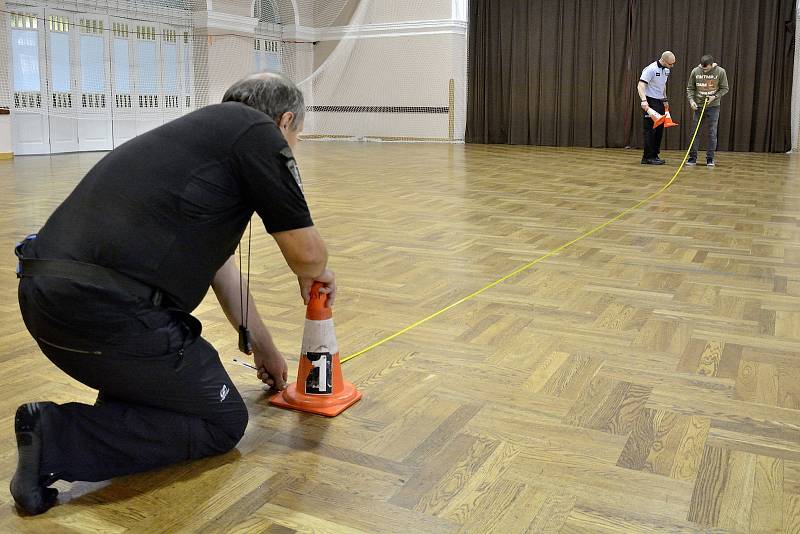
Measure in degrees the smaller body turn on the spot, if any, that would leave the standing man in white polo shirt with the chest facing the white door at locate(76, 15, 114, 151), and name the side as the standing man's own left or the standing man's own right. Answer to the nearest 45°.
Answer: approximately 135° to the standing man's own right

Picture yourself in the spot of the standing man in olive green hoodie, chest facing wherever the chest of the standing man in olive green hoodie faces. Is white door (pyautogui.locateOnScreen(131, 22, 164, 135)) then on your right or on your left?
on your right

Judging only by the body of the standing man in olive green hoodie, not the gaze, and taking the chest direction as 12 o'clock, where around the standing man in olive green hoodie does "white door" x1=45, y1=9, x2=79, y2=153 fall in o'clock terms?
The white door is roughly at 3 o'clock from the standing man in olive green hoodie.

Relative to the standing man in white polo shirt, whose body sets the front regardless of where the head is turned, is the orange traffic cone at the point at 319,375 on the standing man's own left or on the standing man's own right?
on the standing man's own right

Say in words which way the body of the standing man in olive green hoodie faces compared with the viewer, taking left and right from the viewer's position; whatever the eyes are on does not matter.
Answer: facing the viewer

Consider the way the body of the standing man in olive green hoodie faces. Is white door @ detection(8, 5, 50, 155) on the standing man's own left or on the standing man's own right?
on the standing man's own right

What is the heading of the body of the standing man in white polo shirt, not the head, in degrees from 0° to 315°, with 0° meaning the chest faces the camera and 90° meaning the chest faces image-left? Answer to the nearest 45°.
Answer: approximately 315°

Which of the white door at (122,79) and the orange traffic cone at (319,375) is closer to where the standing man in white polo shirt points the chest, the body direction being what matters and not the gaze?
the orange traffic cone

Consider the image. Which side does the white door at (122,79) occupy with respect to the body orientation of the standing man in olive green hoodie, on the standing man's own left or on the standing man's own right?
on the standing man's own right

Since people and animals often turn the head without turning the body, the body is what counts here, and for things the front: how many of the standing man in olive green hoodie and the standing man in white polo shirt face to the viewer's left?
0

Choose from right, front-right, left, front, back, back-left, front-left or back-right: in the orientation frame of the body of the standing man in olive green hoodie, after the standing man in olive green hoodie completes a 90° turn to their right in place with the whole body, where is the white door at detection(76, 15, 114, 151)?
front

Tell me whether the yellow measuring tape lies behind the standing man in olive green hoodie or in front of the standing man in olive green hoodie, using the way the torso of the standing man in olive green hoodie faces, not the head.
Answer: in front
